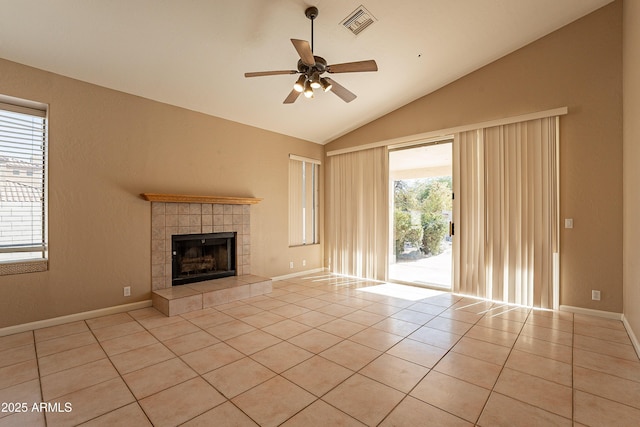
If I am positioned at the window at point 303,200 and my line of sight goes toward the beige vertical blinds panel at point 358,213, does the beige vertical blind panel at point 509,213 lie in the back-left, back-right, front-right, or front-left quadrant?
front-right

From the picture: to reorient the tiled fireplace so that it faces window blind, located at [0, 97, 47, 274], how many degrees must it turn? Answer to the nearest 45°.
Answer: approximately 135° to its right

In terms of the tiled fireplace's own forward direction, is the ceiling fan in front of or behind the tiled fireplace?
in front

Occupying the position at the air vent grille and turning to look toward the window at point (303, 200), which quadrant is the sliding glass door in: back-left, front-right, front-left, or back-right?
front-right

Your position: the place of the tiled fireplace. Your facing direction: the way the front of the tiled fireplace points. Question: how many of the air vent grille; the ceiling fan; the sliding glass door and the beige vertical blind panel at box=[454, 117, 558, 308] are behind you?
0

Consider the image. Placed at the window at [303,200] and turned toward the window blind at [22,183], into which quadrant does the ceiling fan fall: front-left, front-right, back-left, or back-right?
front-left

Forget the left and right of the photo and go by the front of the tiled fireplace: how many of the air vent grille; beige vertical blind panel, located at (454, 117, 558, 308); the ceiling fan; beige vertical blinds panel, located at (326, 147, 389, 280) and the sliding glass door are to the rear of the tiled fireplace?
0

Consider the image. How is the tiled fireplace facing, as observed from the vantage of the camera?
facing the viewer and to the right of the viewer

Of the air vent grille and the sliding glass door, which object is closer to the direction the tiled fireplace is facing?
the air vent grille

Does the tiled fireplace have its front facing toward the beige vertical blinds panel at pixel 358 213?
no

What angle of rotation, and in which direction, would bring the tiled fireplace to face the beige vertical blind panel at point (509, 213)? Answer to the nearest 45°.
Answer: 0° — it already faces it

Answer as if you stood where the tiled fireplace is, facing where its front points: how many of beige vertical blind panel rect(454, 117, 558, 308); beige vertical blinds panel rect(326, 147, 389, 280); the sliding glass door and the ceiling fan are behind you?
0

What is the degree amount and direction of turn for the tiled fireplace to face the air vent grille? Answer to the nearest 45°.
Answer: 0° — it already faces it

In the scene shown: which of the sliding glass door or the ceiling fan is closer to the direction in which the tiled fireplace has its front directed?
the ceiling fan

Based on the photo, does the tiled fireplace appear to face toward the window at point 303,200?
no

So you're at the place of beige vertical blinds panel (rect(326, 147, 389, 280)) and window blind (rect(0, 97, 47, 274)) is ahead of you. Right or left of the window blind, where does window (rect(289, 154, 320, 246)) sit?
right

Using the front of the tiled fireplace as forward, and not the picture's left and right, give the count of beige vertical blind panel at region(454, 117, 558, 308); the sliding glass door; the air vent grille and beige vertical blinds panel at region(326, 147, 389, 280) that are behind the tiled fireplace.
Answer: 0

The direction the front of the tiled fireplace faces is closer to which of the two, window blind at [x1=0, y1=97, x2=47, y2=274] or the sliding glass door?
the sliding glass door

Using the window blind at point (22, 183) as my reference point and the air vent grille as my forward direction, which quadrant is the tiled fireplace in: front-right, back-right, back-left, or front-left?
front-left
